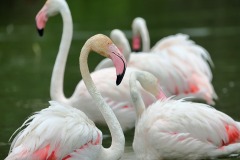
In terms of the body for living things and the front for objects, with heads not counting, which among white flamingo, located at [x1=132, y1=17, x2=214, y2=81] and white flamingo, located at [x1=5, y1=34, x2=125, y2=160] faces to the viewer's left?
white flamingo, located at [x1=132, y1=17, x2=214, y2=81]

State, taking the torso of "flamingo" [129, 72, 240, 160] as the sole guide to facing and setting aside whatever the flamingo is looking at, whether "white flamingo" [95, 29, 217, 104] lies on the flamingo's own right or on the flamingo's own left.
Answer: on the flamingo's own right

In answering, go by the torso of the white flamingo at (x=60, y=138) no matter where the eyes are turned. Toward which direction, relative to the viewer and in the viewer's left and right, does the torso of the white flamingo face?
facing to the right of the viewer

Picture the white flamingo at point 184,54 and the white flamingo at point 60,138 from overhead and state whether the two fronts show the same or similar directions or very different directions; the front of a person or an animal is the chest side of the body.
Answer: very different directions

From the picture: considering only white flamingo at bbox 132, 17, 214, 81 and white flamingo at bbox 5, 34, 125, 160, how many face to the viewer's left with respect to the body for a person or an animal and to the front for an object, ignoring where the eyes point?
1

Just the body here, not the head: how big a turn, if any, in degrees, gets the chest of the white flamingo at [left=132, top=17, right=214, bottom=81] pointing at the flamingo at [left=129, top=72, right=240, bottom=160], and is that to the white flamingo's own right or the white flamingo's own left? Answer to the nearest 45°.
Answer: approximately 90° to the white flamingo's own left

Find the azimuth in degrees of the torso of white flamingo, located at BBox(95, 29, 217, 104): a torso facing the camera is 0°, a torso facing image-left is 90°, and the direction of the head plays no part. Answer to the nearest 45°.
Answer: approximately 90°

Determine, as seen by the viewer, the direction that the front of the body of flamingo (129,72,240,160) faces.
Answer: to the viewer's left

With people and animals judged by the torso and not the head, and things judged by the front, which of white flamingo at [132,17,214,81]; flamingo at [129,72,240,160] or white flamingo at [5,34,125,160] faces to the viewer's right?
white flamingo at [5,34,125,160]

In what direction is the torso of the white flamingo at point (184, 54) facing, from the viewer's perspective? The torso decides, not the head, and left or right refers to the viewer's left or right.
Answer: facing to the left of the viewer

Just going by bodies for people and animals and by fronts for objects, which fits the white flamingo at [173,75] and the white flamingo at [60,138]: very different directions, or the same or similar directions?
very different directions

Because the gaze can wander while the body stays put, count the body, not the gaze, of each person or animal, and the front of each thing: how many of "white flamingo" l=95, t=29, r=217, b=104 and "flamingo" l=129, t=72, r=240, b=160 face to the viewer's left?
2
